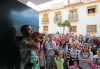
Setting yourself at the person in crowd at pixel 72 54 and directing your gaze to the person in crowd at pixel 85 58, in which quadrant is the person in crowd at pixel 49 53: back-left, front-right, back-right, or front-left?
back-right

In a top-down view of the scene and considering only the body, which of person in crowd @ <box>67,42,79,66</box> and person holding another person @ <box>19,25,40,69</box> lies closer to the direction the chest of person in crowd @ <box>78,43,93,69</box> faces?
the person holding another person

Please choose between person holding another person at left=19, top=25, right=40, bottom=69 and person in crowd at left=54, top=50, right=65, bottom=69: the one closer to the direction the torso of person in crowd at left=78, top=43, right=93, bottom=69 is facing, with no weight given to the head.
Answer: the person holding another person

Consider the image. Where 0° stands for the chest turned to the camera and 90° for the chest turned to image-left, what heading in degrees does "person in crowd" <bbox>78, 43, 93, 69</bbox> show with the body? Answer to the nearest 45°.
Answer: approximately 0°

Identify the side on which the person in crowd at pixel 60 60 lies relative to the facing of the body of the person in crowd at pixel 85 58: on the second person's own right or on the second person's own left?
on the second person's own right

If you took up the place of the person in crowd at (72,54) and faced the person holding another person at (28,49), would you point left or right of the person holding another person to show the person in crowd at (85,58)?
left

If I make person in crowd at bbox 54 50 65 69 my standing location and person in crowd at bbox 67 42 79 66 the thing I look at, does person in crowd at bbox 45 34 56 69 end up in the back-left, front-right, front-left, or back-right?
back-left

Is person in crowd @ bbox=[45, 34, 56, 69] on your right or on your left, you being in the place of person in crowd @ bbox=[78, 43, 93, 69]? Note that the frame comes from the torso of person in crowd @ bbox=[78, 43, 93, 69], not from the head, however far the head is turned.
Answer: on your right
